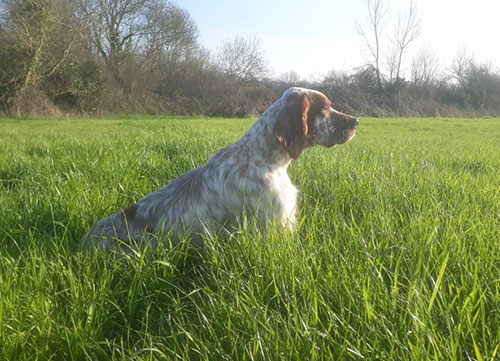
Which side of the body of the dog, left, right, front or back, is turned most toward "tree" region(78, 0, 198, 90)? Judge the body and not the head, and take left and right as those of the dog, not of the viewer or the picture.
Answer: left

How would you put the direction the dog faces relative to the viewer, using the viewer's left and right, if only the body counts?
facing to the right of the viewer

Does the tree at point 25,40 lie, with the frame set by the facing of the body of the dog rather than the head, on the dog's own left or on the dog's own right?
on the dog's own left
